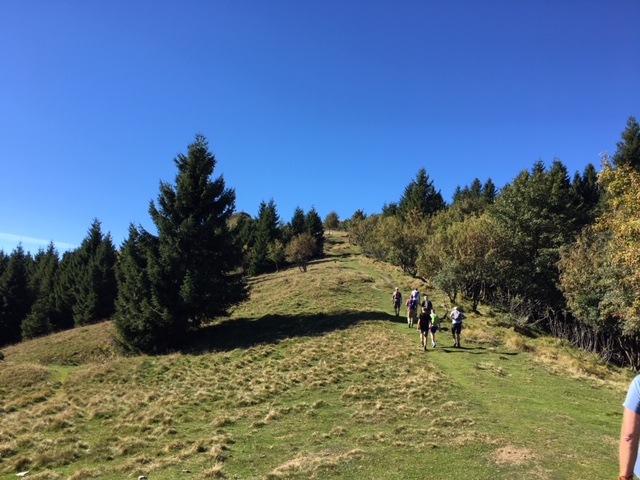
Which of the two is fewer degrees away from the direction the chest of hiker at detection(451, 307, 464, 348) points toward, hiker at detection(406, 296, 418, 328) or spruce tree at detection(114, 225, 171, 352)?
the hiker

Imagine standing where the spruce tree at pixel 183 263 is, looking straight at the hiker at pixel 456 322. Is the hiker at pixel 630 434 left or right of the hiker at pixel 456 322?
right

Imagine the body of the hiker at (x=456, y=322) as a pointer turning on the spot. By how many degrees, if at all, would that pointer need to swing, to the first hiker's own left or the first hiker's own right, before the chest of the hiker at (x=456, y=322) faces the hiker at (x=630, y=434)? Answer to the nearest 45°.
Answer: approximately 180°

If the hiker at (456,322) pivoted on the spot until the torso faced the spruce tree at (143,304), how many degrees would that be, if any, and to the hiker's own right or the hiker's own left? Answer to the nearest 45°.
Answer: approximately 90° to the hiker's own left

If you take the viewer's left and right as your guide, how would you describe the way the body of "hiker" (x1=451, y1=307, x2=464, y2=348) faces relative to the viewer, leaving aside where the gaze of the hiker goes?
facing away from the viewer

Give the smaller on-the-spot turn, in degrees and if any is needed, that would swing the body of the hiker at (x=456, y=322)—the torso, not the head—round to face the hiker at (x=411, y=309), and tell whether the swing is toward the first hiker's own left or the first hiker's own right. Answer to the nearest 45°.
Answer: approximately 45° to the first hiker's own left
